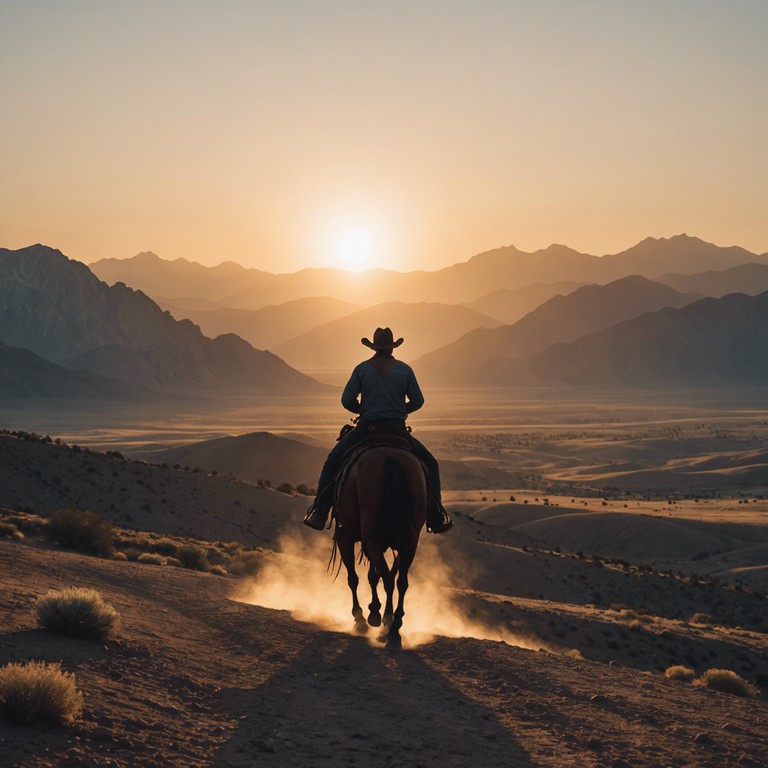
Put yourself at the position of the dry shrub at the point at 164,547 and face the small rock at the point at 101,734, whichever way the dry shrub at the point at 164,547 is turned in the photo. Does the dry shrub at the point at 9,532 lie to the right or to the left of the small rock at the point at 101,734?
right

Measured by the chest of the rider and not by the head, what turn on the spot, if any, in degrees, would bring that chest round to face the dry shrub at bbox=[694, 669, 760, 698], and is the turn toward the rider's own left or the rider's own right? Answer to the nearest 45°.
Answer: approximately 90° to the rider's own right

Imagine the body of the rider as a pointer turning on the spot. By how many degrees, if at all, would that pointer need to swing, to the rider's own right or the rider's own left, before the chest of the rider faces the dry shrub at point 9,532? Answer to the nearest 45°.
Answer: approximately 45° to the rider's own left

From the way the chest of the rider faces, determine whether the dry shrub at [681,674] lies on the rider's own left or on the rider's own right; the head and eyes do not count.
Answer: on the rider's own right

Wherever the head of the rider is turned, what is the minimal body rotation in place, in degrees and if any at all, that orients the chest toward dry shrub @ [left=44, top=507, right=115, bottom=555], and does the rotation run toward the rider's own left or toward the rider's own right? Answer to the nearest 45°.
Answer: approximately 45° to the rider's own left

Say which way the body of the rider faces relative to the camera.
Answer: away from the camera

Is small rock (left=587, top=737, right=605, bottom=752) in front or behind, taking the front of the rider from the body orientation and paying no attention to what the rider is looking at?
behind
